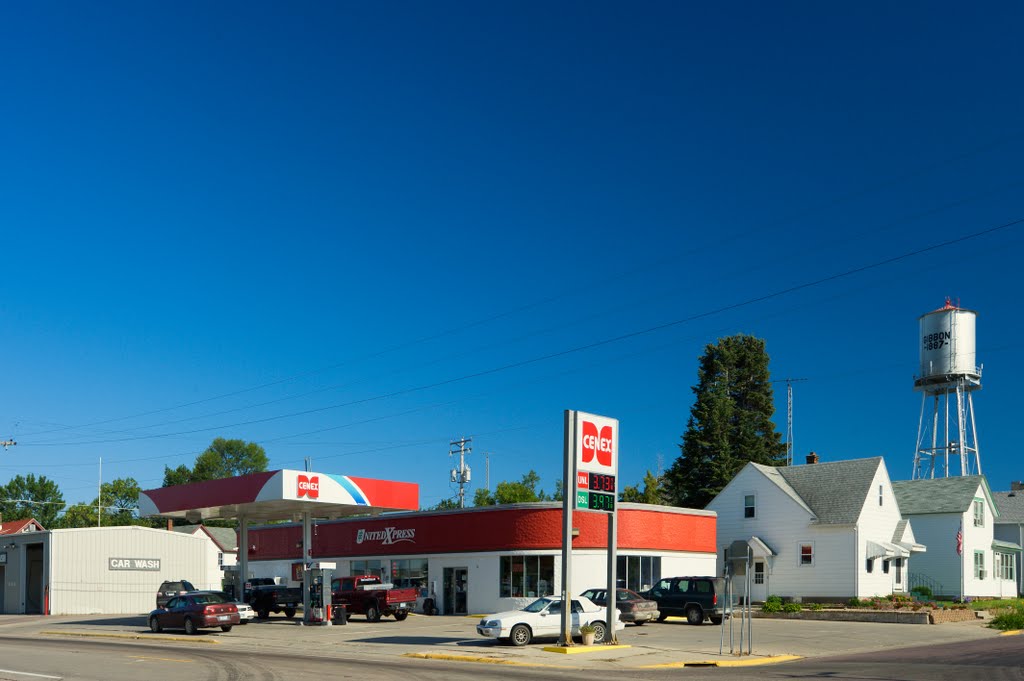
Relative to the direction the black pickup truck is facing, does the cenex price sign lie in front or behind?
behind

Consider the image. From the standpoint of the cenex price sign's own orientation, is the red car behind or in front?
behind

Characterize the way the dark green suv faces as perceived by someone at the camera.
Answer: facing away from the viewer and to the left of the viewer

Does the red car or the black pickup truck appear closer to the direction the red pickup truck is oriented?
the black pickup truck

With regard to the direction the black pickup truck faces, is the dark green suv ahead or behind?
behind

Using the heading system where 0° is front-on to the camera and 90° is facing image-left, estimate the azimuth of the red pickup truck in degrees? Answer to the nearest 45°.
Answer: approximately 135°

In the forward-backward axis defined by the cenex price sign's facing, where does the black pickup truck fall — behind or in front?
behind
